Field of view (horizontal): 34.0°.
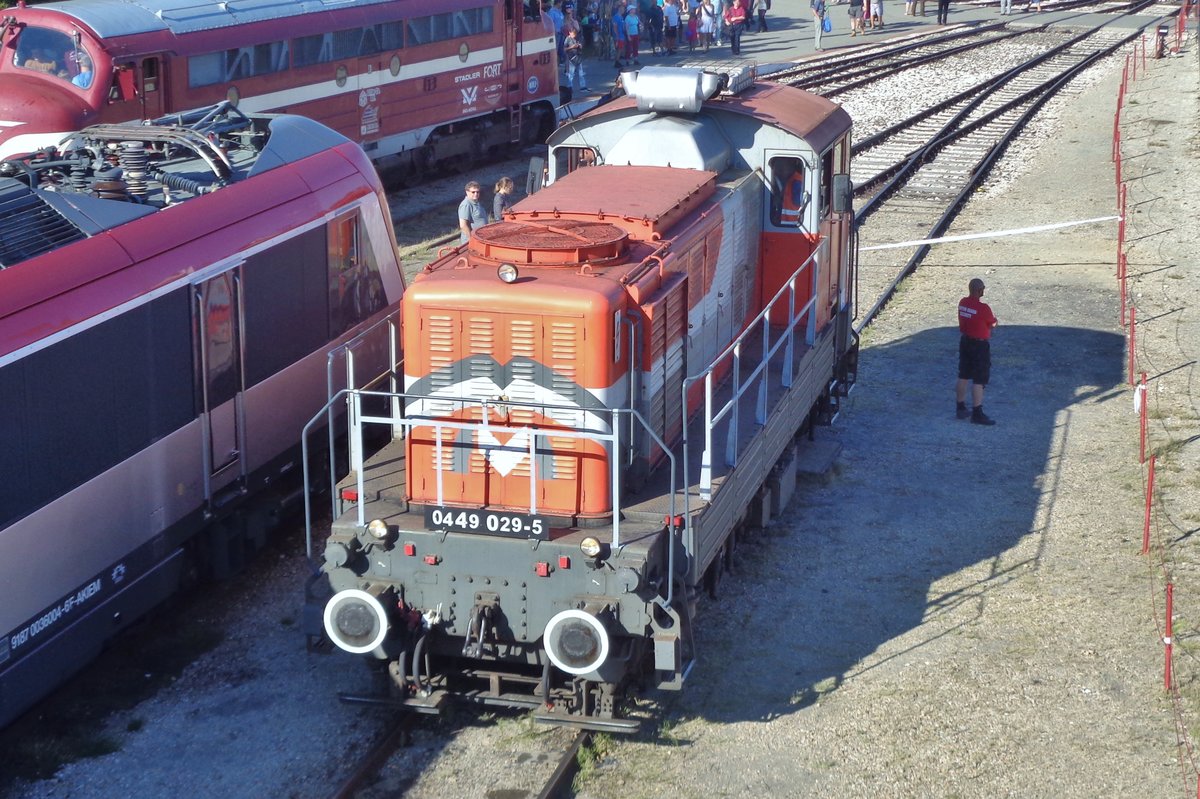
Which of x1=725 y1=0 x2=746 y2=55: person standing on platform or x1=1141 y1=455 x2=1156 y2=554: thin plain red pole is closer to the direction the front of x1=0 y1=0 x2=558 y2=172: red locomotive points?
the thin plain red pole

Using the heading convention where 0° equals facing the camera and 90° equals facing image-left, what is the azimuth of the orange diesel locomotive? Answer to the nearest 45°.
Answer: approximately 45°

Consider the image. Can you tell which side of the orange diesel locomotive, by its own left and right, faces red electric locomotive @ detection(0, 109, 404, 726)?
right

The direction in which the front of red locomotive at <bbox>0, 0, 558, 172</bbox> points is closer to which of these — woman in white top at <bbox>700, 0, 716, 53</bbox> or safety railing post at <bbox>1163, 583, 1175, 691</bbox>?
the safety railing post

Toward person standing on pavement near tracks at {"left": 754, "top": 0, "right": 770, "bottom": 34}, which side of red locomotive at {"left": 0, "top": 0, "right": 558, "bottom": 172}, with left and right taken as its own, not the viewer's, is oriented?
back

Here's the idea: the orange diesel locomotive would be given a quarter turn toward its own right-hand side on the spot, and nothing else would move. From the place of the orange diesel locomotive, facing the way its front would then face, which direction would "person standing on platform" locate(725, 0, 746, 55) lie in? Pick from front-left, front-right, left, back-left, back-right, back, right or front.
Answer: front-right

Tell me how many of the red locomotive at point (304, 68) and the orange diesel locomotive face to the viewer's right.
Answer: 0
